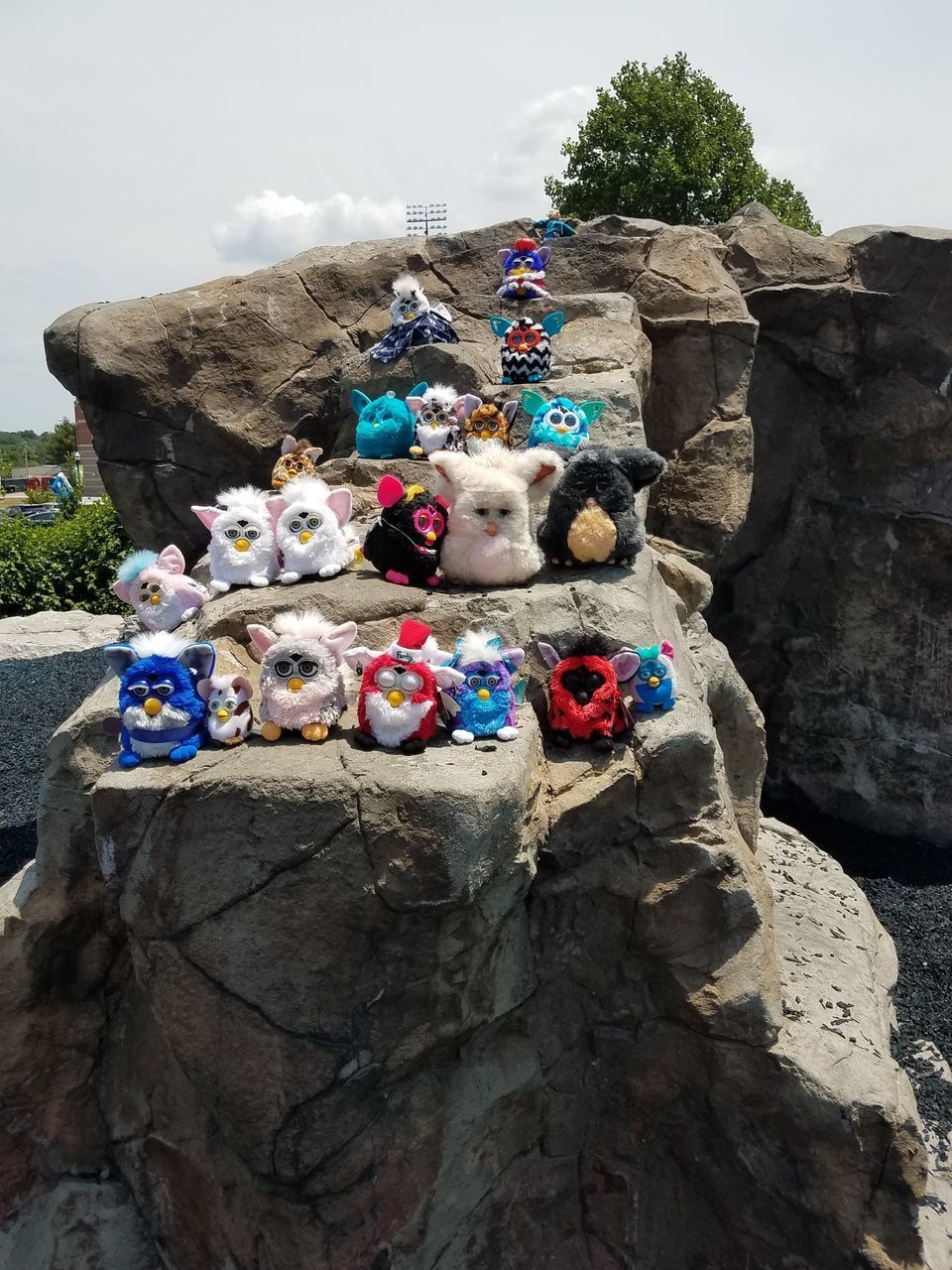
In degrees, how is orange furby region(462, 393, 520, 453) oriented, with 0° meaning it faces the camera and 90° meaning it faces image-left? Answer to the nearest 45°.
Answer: approximately 0°

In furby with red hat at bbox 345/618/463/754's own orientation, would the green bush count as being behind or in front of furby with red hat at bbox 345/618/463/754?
behind

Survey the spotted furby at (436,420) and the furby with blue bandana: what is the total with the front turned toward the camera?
2

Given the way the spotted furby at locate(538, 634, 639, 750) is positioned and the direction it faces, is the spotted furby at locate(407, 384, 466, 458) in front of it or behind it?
behind

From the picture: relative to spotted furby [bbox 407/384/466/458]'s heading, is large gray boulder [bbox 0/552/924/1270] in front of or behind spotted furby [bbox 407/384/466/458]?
in front

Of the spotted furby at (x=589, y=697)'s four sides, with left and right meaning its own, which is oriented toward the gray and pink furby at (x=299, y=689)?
right

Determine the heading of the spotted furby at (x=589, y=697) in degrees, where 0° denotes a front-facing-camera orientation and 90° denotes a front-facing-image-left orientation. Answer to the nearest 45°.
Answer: approximately 0°

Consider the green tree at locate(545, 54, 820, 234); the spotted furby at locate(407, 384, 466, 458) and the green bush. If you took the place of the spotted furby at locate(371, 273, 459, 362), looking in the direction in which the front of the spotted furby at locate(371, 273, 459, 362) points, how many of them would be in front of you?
1

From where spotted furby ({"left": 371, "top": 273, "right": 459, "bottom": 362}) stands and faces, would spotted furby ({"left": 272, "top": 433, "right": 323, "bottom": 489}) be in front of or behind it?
in front

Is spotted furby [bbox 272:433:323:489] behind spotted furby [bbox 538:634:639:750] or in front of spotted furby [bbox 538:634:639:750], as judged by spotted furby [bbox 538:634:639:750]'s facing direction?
behind
